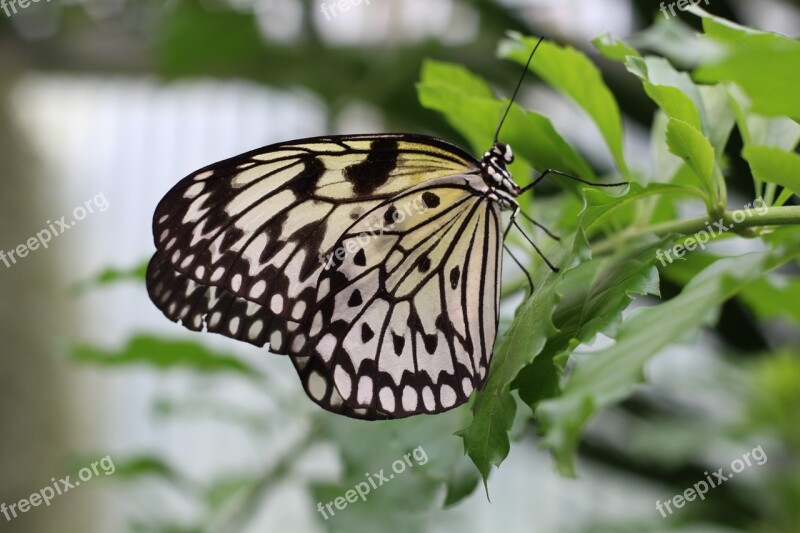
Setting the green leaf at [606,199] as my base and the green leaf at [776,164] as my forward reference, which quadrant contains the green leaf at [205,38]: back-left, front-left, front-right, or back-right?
back-left

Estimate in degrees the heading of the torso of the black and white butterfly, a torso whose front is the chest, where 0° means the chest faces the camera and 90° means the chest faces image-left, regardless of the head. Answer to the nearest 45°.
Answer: approximately 270°
